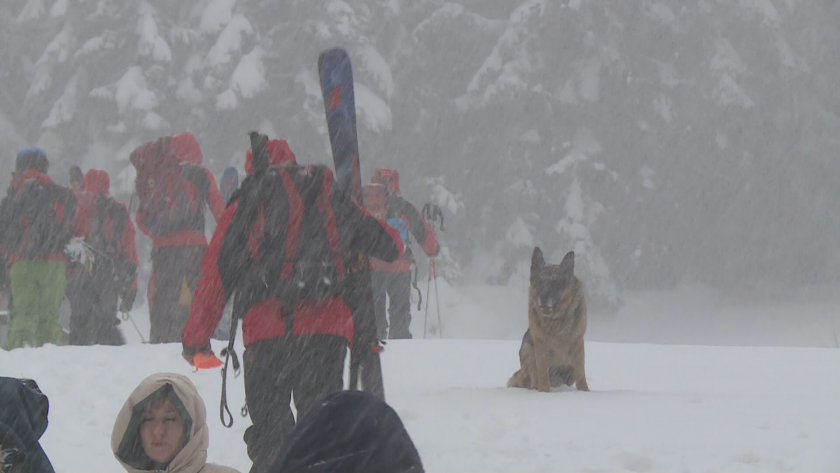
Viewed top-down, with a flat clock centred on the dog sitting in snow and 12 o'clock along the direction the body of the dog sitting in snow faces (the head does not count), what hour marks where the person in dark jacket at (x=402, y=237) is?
The person in dark jacket is roughly at 5 o'clock from the dog sitting in snow.

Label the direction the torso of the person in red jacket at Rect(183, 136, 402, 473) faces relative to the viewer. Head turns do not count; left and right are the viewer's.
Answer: facing away from the viewer

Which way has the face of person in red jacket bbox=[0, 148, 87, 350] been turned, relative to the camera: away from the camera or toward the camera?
away from the camera

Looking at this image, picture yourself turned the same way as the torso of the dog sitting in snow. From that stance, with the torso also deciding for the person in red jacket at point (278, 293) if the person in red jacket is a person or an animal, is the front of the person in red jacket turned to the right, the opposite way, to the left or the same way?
the opposite way

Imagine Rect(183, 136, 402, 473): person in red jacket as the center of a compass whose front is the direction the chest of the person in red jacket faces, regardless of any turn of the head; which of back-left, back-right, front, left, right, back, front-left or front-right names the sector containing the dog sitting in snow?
front-right

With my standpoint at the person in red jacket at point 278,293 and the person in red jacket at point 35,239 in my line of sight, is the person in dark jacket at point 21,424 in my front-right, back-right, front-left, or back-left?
back-left

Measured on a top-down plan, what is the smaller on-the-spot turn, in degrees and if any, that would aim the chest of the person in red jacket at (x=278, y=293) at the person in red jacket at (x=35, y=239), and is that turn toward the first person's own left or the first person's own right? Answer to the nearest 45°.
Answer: approximately 45° to the first person's own left

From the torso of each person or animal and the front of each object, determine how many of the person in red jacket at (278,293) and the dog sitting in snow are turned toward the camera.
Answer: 1

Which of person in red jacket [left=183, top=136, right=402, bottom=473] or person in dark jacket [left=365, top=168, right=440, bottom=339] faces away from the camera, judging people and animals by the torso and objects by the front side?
the person in red jacket

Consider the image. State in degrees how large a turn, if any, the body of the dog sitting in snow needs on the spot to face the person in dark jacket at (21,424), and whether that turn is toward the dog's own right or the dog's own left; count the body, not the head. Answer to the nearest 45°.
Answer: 0° — it already faces them
